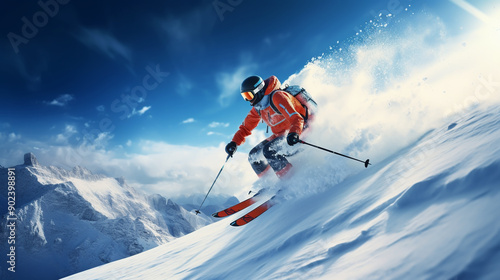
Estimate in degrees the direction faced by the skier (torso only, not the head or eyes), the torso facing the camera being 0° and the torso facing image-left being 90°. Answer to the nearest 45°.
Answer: approximately 45°
